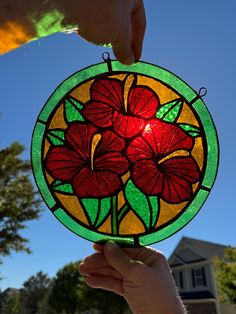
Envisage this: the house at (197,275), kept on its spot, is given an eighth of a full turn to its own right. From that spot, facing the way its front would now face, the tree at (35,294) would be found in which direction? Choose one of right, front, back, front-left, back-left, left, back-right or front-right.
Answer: front-right

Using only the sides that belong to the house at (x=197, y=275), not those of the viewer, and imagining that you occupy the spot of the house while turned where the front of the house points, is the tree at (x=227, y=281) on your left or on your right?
on your left
